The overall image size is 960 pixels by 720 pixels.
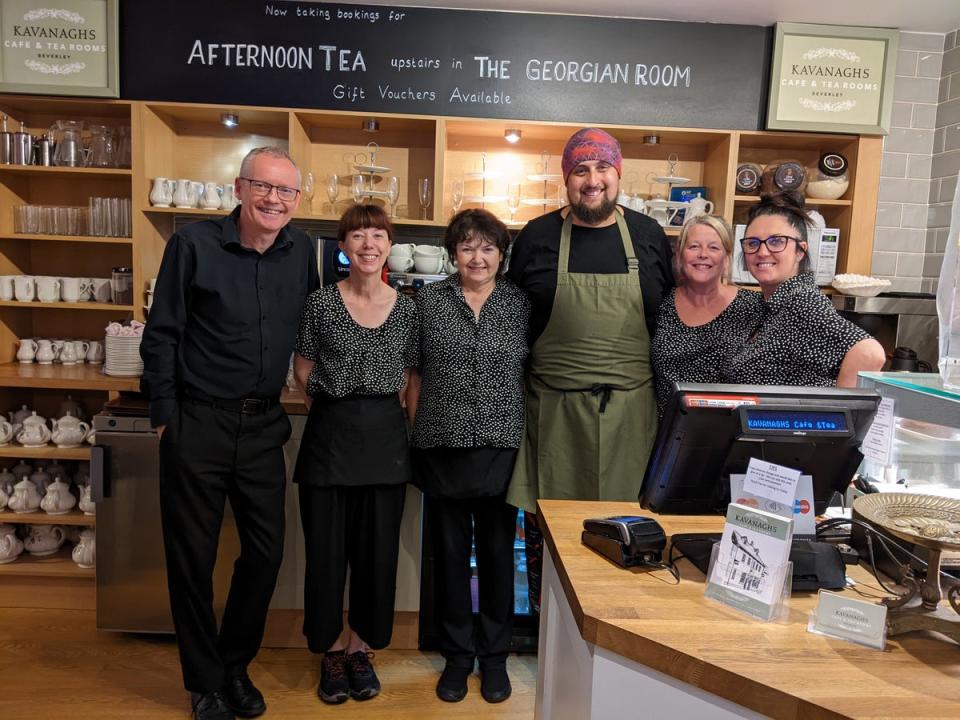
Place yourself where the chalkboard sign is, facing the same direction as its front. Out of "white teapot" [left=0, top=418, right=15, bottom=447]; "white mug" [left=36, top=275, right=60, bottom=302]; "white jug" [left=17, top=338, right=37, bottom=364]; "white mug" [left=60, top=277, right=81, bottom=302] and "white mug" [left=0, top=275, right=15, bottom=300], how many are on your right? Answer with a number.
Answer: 5

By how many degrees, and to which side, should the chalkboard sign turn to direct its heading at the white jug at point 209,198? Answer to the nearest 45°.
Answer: approximately 90° to its right

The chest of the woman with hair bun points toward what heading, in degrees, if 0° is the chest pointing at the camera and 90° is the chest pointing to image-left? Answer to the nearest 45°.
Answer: approximately 45°

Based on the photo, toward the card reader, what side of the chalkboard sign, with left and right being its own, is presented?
front

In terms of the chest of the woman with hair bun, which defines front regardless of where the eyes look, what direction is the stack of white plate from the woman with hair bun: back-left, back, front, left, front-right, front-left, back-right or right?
front-right

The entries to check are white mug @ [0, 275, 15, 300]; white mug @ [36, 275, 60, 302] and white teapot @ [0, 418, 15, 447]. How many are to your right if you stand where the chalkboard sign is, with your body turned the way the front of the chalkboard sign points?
3

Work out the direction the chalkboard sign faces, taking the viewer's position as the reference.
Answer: facing the viewer

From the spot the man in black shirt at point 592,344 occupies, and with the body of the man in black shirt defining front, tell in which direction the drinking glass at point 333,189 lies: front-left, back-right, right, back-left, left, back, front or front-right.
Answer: back-right

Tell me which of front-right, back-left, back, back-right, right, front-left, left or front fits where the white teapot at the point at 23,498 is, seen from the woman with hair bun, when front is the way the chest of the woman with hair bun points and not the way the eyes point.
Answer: front-right

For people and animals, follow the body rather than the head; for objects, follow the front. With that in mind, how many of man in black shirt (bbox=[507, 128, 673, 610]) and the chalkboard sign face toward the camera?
2

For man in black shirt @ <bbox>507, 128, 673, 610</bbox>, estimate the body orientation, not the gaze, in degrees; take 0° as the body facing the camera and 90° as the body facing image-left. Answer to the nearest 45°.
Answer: approximately 0°
